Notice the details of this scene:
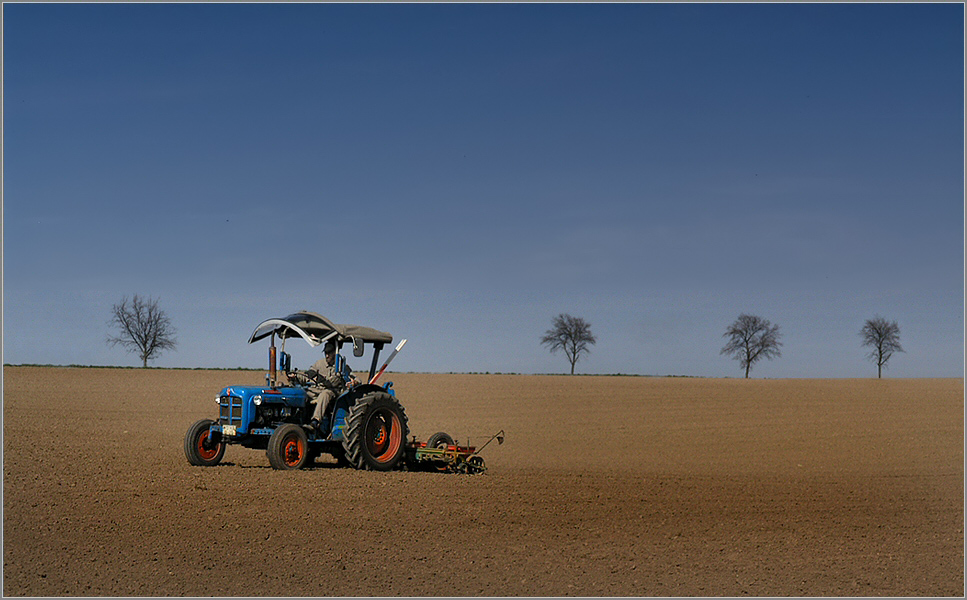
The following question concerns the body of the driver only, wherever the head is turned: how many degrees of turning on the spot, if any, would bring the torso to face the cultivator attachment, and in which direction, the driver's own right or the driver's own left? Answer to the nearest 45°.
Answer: approximately 135° to the driver's own left

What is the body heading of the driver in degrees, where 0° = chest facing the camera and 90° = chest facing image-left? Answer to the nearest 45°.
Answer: approximately 45°

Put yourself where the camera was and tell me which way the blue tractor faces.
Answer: facing the viewer and to the left of the viewer

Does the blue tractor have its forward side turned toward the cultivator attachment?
no
